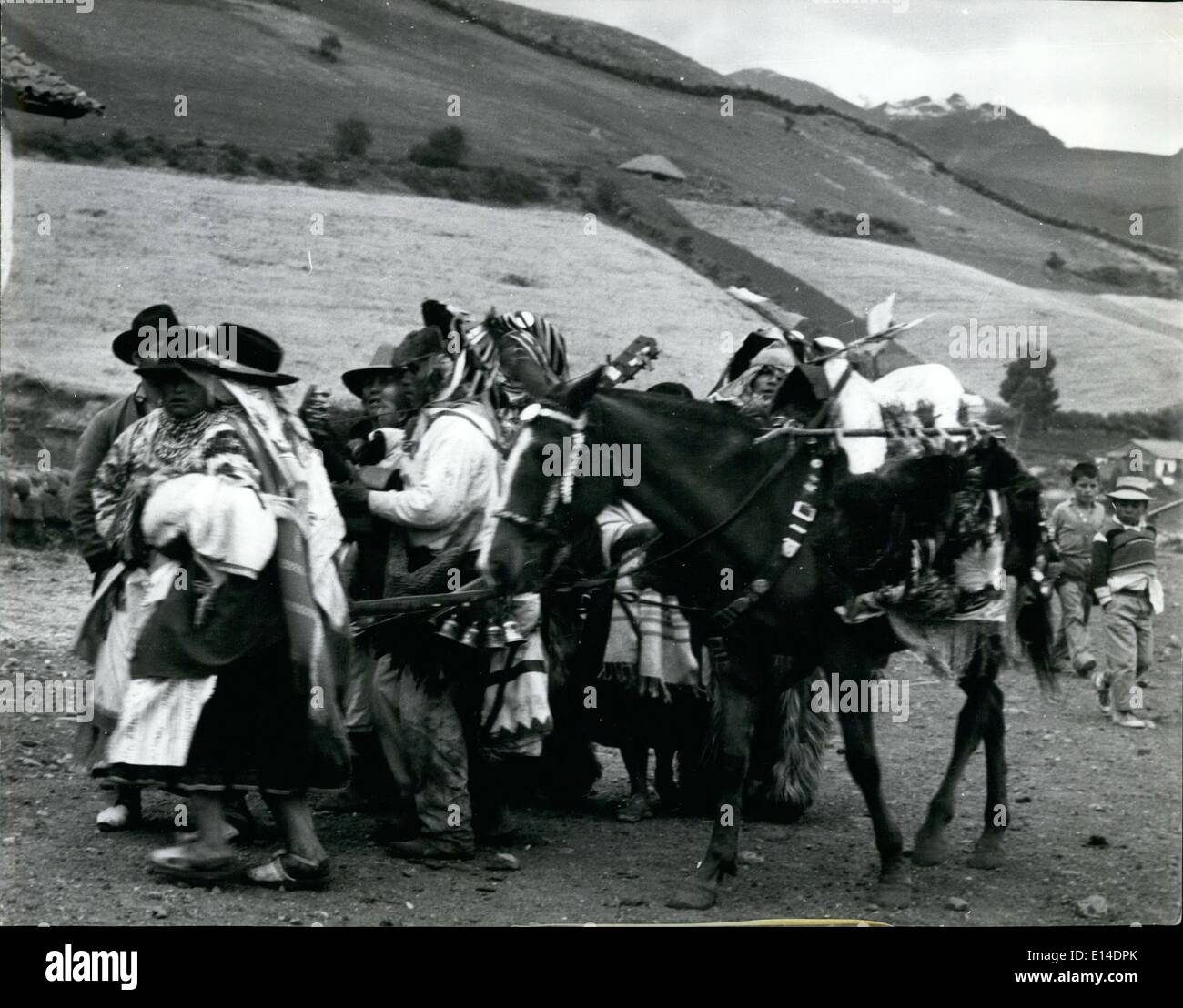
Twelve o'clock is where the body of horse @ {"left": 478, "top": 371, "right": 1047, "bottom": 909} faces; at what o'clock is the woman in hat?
The woman in hat is roughly at 1 o'clock from the horse.

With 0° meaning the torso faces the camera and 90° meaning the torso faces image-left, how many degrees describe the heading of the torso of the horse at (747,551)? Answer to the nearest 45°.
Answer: approximately 45°

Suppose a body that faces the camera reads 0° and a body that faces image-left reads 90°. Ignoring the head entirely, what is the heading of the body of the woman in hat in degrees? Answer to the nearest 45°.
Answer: approximately 45°

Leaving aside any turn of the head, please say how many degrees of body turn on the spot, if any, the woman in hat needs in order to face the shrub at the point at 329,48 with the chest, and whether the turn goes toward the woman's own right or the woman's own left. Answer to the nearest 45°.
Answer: approximately 135° to the woman's own right

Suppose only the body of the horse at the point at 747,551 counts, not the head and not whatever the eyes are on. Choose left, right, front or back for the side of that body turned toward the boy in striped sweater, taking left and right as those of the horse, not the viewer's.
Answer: back
